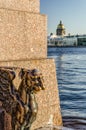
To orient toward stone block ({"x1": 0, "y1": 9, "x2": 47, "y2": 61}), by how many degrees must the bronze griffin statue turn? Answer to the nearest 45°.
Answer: approximately 90° to its left

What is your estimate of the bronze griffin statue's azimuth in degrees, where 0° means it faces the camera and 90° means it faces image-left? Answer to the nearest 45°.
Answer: approximately 270°
